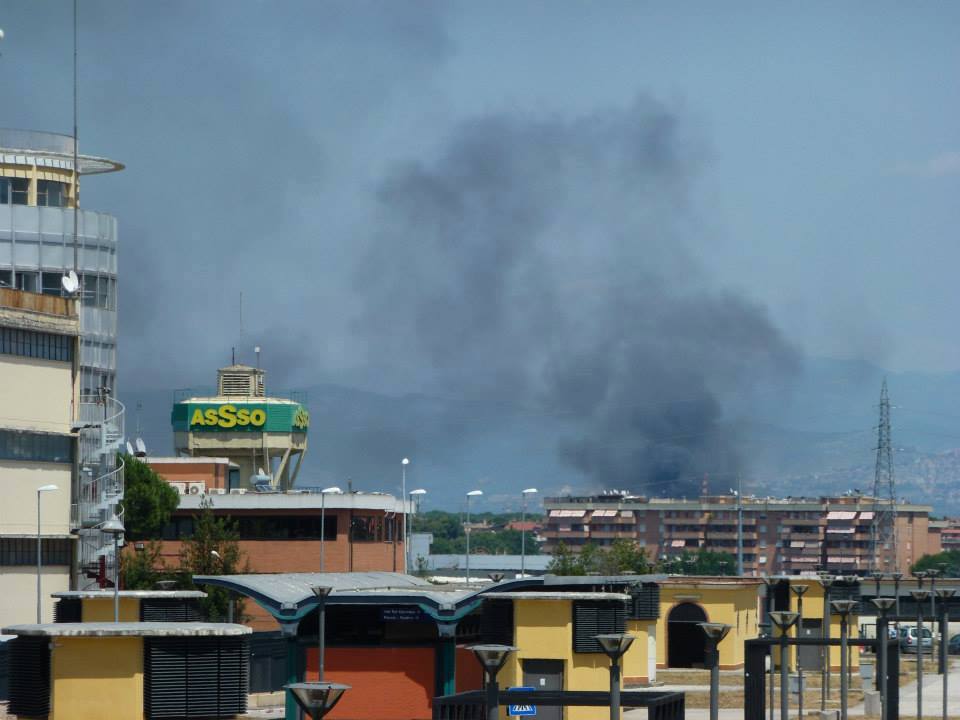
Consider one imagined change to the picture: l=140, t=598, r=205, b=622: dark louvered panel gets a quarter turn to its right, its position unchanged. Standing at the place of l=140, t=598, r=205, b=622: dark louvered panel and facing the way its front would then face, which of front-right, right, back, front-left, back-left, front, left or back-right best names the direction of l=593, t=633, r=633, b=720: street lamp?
back-left

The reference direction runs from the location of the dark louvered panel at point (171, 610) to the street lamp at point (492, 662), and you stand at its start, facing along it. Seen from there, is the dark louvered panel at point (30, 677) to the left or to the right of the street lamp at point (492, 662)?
right

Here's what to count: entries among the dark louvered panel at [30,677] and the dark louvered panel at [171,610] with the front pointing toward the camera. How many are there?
2

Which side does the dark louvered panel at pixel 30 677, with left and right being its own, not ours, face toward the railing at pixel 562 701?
left

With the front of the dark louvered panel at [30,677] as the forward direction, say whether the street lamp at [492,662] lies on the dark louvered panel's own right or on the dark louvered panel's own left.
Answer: on the dark louvered panel's own left

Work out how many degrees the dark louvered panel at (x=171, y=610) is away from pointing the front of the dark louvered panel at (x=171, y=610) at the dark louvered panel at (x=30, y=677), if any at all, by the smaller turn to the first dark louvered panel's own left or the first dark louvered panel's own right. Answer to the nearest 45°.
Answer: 0° — it already faces it

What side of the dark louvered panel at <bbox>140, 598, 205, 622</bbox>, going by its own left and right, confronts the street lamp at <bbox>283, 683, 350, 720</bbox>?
front

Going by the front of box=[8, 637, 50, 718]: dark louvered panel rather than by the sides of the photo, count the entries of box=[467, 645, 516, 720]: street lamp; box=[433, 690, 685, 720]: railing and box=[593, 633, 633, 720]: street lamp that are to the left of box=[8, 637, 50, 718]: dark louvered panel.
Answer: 3

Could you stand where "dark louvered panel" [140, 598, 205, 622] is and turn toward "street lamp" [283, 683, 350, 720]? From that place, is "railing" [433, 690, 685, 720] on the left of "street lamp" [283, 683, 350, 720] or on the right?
left

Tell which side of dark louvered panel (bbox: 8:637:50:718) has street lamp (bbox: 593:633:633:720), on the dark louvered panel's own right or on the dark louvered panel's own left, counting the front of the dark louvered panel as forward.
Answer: on the dark louvered panel's own left

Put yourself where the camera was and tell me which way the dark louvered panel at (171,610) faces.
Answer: facing the viewer

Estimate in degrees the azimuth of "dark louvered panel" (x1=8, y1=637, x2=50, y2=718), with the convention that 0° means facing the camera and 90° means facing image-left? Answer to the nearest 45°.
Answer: approximately 0°
